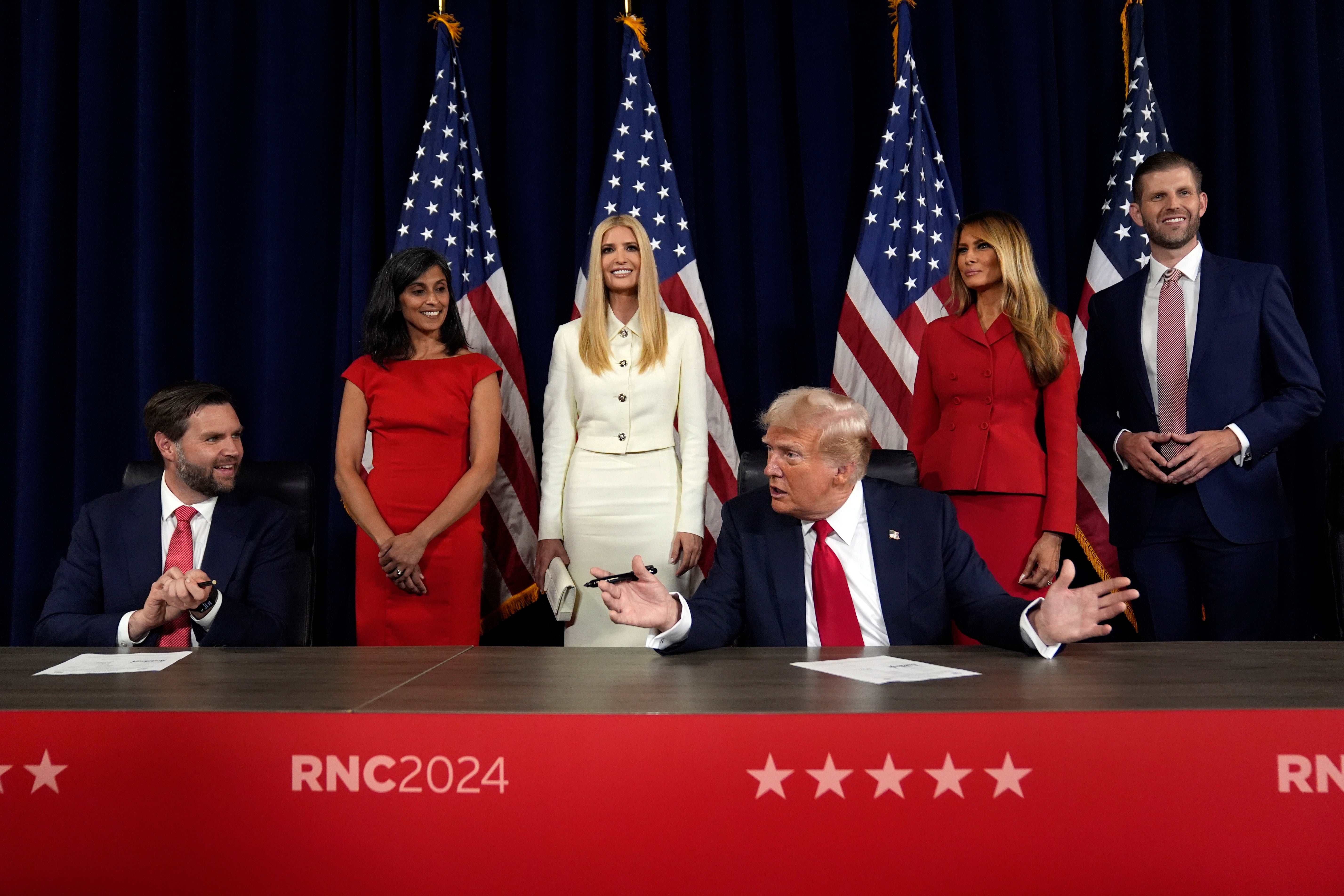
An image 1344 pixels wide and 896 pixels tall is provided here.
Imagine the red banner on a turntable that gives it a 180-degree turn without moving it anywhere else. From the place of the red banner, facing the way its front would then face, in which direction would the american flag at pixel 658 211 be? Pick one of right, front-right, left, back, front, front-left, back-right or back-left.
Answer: front

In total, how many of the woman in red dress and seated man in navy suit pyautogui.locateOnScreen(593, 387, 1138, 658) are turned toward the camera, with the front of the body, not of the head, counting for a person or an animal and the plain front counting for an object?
2

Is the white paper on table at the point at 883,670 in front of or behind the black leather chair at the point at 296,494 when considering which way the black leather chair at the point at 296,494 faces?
in front

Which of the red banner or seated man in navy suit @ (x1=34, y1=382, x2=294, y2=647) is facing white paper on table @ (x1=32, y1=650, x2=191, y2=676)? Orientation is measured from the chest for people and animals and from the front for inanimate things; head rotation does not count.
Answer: the seated man in navy suit

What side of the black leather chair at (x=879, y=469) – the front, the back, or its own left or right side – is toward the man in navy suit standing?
left

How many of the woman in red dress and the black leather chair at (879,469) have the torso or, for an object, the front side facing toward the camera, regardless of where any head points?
2

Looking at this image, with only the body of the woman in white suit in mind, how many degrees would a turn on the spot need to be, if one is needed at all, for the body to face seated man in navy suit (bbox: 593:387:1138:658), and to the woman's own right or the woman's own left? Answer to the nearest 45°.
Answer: approximately 45° to the woman's own left

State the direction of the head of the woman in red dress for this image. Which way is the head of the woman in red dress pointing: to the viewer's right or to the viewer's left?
to the viewer's right
